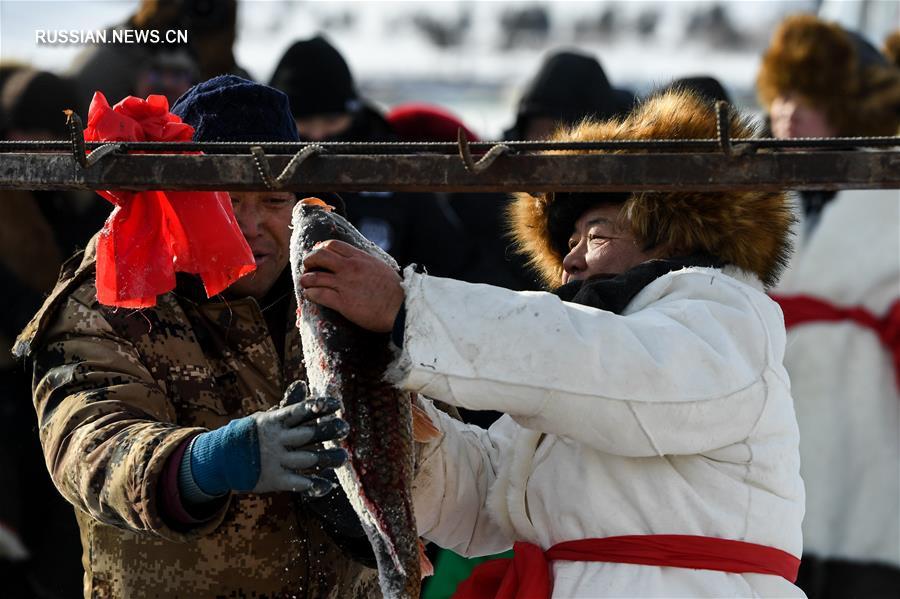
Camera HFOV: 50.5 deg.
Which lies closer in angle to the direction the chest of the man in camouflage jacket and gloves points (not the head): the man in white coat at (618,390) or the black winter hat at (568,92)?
the man in white coat

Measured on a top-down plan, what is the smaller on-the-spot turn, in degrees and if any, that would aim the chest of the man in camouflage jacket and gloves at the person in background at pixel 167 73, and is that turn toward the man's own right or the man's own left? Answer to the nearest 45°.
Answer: approximately 135° to the man's own left

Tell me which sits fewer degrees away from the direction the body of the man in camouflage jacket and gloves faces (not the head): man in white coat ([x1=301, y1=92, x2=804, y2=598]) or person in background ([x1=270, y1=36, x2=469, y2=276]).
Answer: the man in white coat

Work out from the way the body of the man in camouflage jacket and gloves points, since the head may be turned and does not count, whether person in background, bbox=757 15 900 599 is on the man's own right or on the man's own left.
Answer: on the man's own left

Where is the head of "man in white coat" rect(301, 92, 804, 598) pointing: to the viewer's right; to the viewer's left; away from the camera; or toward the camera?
to the viewer's left

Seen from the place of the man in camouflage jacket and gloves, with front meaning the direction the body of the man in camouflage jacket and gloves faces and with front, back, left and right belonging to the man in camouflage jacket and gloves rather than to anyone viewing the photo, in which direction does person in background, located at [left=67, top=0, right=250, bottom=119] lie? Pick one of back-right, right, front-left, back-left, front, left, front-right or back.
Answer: back-left

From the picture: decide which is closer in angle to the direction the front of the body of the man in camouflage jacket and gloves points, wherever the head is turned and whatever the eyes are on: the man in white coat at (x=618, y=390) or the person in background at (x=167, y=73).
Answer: the man in white coat

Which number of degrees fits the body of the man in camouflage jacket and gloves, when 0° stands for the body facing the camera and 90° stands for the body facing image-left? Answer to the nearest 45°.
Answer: approximately 315°

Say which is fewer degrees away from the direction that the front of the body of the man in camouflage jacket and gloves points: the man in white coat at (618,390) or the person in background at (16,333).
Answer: the man in white coat

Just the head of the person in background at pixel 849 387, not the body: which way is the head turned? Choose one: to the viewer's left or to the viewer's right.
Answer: to the viewer's left
